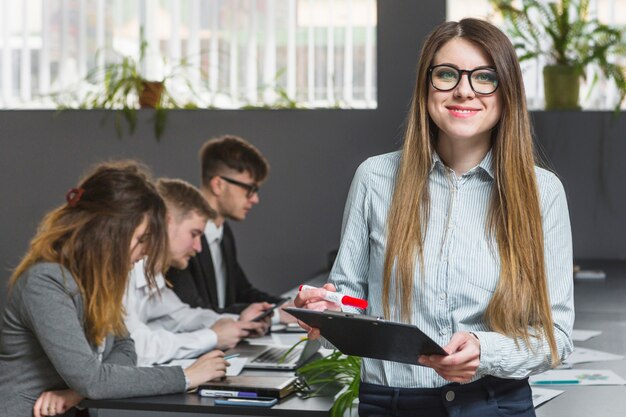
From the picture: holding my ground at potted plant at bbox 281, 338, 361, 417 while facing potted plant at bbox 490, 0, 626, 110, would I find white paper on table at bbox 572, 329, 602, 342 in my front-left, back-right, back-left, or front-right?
front-right

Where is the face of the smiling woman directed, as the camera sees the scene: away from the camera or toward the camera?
toward the camera

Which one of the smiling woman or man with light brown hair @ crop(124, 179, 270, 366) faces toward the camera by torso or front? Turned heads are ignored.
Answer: the smiling woman

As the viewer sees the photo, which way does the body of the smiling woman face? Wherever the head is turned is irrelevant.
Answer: toward the camera

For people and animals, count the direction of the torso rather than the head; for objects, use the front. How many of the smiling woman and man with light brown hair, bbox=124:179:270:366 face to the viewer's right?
1

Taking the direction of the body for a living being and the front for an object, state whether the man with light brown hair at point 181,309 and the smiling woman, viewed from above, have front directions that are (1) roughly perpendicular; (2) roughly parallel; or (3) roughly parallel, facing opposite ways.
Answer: roughly perpendicular

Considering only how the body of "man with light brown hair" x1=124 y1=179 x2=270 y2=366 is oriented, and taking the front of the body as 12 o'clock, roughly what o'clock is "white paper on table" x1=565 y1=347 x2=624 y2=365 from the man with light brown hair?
The white paper on table is roughly at 1 o'clock from the man with light brown hair.
